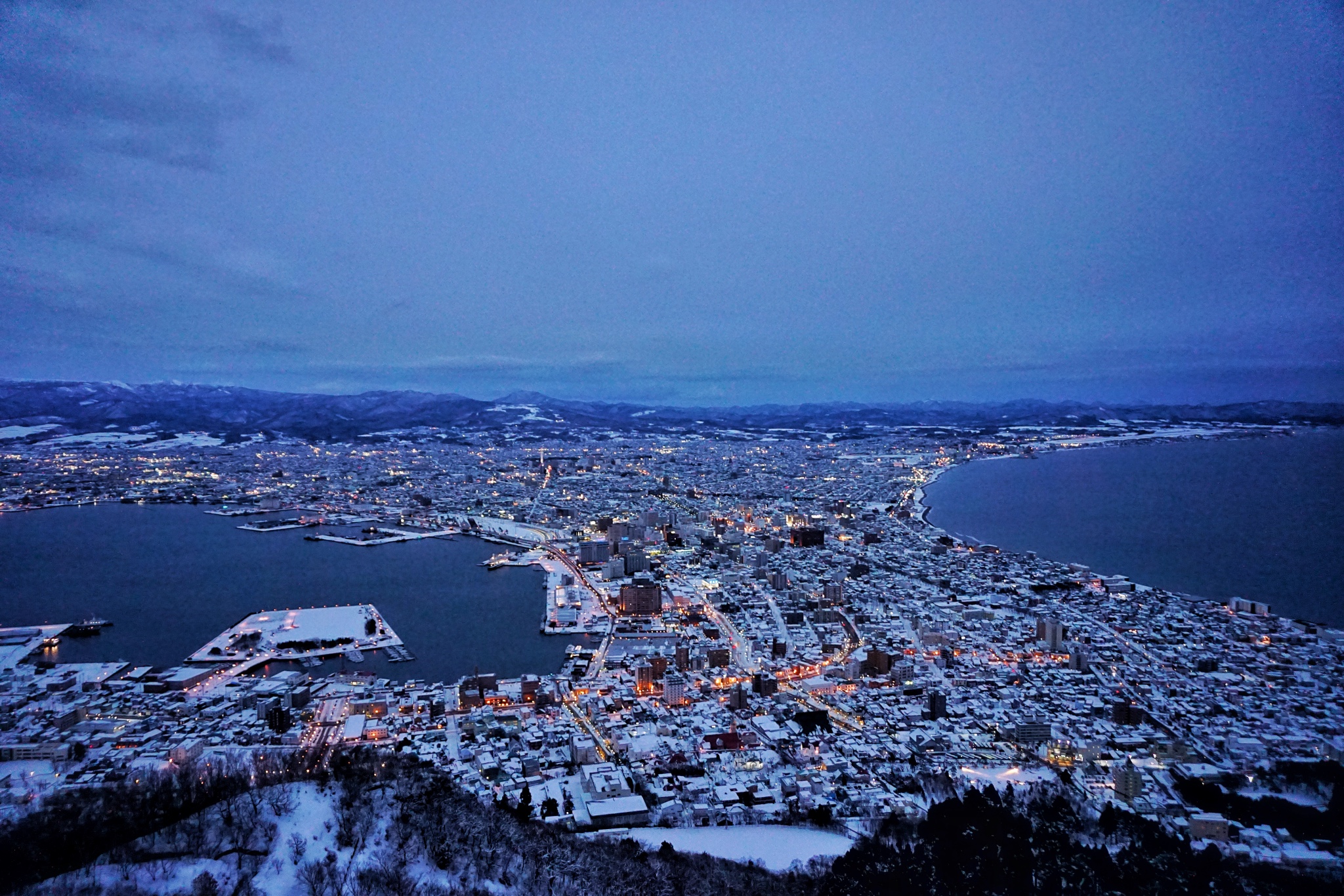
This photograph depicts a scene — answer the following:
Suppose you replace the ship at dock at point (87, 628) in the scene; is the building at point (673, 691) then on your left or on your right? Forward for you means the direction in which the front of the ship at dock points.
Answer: on your right

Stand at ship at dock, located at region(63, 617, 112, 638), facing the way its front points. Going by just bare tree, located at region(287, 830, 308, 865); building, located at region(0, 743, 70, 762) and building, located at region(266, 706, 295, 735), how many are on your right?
3

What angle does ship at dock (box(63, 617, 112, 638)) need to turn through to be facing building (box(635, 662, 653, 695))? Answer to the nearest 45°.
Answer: approximately 45° to its right

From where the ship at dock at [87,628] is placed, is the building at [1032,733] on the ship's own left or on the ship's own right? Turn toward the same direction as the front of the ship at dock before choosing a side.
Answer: on the ship's own right

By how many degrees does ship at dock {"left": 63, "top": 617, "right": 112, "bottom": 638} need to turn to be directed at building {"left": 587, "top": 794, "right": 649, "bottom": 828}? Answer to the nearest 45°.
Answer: approximately 90° to its right

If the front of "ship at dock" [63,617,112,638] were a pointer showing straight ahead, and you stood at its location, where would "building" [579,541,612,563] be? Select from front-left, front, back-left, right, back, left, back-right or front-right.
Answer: front

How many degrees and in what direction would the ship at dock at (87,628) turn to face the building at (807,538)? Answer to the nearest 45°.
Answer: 0° — it already faces it

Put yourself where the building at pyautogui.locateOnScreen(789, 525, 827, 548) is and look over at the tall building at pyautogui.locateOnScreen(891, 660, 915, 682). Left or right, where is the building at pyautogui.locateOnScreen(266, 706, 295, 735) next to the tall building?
right

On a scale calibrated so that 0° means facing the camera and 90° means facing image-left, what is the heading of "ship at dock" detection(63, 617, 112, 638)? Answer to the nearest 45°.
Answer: approximately 270°

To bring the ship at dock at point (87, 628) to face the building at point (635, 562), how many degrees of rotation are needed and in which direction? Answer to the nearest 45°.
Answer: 0° — it already faces it

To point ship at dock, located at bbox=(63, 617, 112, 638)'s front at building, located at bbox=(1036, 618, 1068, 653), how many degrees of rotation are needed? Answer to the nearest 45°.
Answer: approximately 45° to its right

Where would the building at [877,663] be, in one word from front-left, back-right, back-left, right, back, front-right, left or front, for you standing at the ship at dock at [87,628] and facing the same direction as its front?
front-right

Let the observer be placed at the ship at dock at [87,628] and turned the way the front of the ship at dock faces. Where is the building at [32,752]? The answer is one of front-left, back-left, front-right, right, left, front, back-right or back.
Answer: right

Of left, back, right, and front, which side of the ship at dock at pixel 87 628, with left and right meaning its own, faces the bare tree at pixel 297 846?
right

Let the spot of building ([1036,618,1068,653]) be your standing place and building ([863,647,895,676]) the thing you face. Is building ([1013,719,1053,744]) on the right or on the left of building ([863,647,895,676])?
left

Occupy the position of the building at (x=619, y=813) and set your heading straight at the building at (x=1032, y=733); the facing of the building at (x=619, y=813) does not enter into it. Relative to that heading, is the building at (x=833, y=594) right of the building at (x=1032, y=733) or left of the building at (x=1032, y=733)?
left
